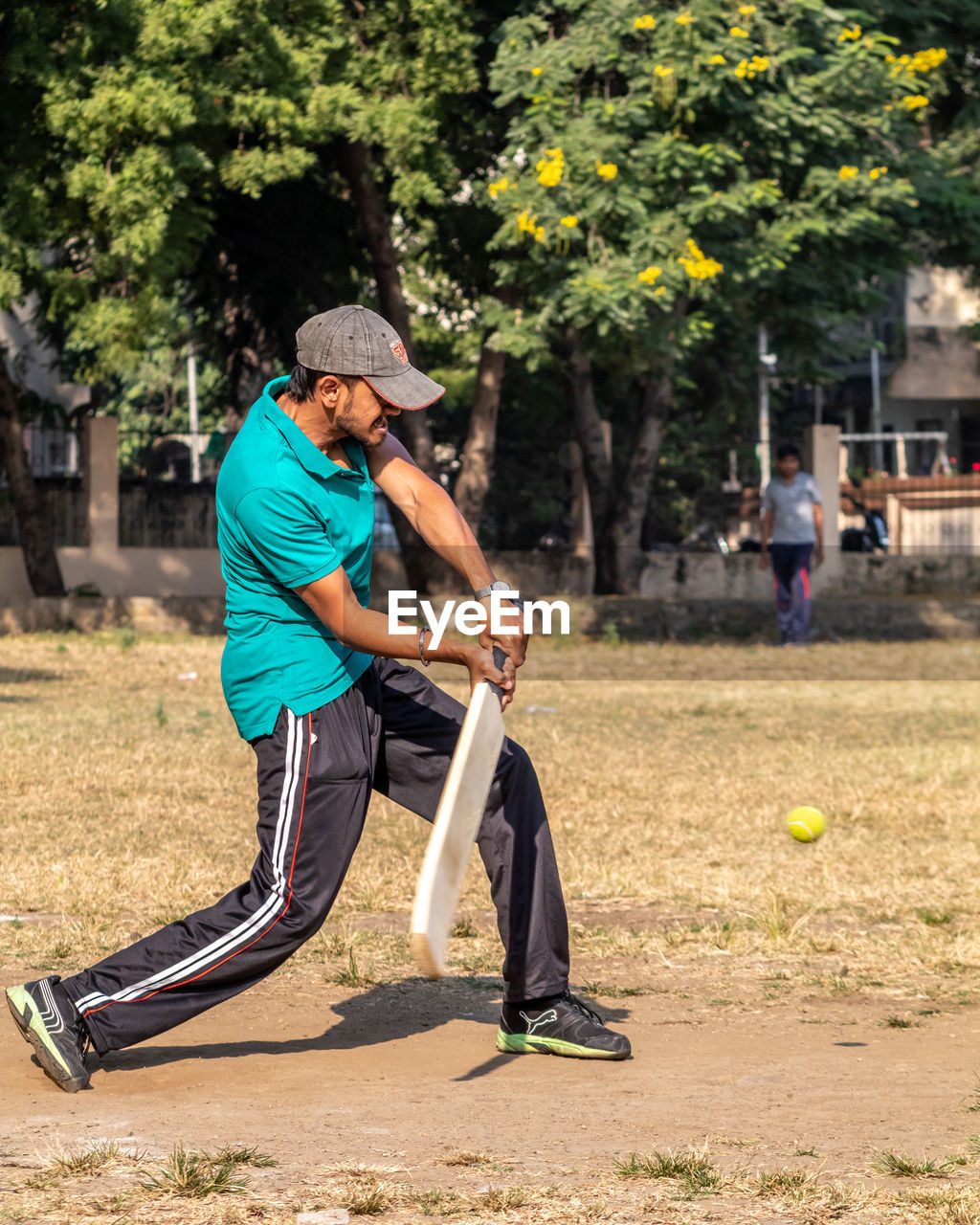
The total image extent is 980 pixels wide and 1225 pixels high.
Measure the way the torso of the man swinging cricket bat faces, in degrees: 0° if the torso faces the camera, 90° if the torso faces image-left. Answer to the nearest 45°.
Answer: approximately 270°

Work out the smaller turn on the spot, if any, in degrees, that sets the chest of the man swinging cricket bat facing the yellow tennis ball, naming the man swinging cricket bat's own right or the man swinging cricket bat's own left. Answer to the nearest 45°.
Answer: approximately 45° to the man swinging cricket bat's own left

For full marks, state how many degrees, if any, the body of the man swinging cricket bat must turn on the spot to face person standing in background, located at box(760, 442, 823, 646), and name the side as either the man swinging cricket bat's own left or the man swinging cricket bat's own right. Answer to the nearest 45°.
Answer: approximately 90° to the man swinging cricket bat's own left

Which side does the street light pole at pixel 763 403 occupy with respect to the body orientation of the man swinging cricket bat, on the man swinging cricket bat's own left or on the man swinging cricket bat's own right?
on the man swinging cricket bat's own left
